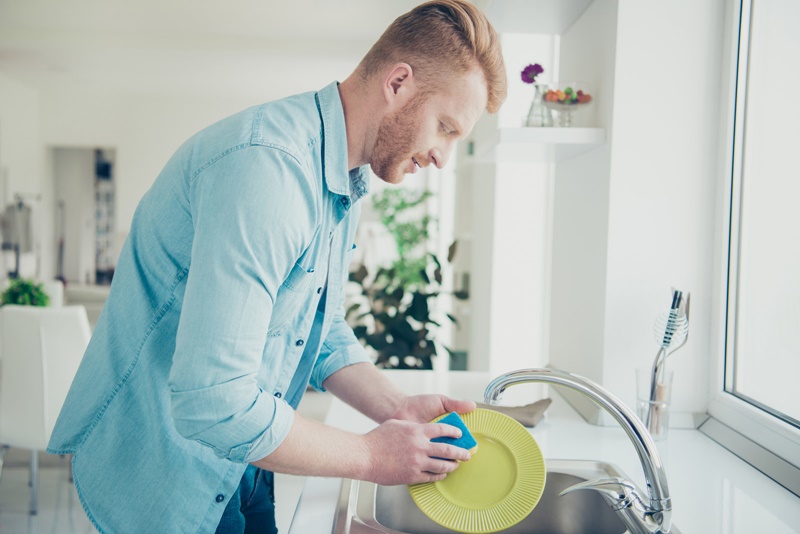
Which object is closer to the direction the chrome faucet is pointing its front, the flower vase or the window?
the flower vase

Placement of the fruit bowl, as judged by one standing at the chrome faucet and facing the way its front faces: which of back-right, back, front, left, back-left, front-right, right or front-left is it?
right

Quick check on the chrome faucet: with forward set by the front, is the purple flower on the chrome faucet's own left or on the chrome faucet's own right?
on the chrome faucet's own right

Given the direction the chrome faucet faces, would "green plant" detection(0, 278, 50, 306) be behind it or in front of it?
in front

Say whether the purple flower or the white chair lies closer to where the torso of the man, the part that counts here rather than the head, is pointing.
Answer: the purple flower

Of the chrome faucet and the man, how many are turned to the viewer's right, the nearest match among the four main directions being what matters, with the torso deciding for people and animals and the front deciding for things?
1

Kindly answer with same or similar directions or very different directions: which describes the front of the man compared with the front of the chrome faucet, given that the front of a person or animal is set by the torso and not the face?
very different directions

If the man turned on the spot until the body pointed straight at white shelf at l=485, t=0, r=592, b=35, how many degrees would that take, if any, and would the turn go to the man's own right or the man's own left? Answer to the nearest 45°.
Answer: approximately 45° to the man's own left

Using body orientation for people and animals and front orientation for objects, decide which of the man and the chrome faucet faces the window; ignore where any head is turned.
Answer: the man

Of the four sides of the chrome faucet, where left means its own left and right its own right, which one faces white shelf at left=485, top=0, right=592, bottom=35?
right

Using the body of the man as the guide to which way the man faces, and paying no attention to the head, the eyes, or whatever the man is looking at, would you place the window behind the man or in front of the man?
in front

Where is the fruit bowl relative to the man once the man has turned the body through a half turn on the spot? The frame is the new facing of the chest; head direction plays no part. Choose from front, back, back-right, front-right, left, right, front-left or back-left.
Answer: back-right

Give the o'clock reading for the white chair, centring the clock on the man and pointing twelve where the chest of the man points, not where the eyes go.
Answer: The white chair is roughly at 8 o'clock from the man.

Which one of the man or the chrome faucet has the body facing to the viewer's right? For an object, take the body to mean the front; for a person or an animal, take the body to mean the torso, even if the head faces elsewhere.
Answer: the man

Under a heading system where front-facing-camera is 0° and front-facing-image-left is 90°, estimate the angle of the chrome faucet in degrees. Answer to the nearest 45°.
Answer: approximately 90°

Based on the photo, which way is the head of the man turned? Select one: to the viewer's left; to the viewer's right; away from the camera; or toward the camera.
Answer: to the viewer's right

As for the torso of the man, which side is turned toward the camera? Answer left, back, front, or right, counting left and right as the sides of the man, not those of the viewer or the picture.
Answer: right
